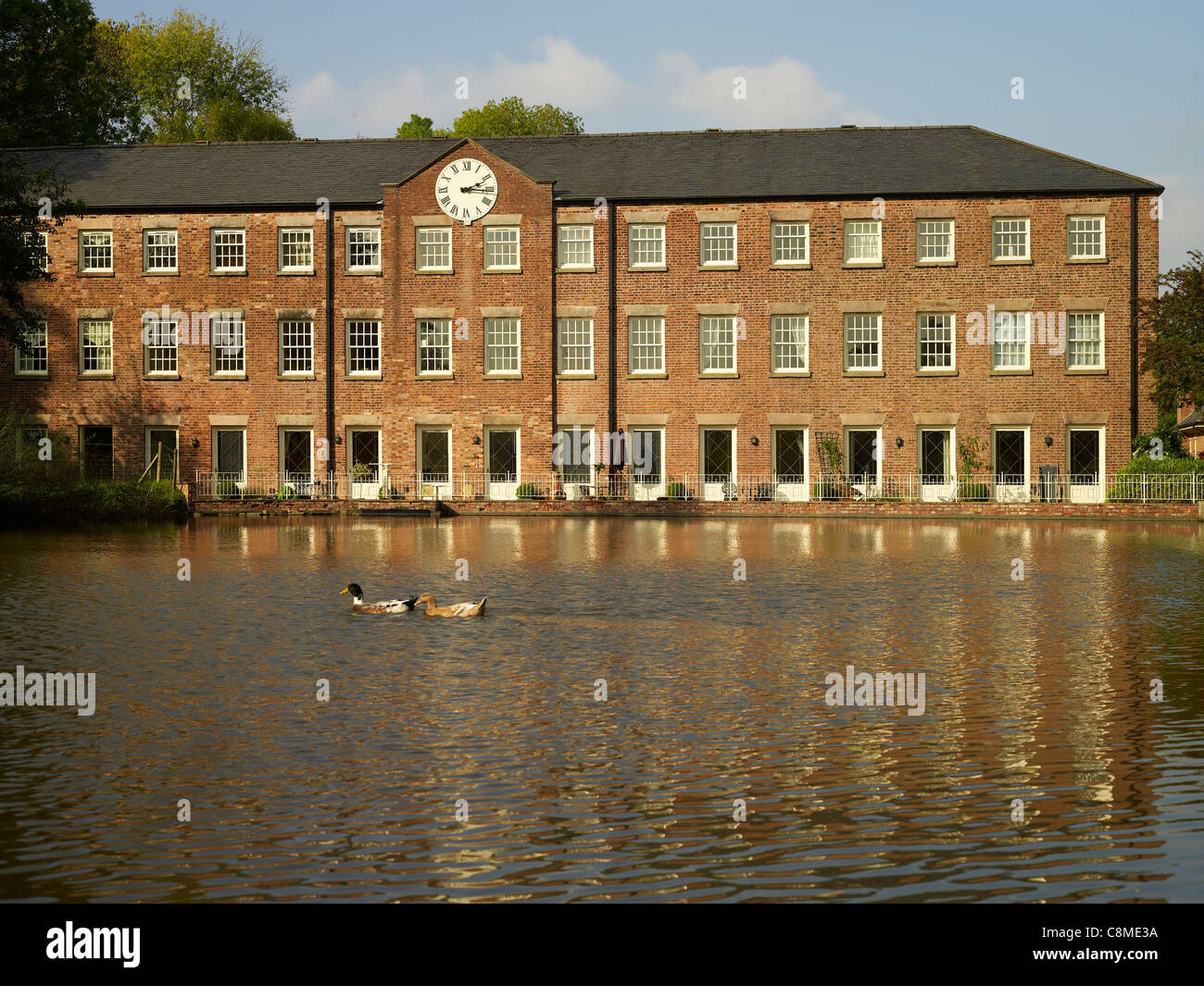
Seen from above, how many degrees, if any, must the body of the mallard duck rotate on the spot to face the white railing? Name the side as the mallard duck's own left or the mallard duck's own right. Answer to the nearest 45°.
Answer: approximately 90° to the mallard duck's own right

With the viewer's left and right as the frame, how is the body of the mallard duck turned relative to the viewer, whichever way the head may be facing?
facing to the left of the viewer

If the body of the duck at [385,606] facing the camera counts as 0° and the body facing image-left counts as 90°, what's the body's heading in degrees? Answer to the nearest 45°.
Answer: approximately 90°

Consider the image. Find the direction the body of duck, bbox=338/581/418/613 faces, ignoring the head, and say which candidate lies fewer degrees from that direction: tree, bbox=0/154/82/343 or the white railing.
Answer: the tree

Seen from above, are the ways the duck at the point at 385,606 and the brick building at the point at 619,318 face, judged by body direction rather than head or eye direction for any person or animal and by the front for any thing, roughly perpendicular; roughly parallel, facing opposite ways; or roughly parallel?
roughly perpendicular

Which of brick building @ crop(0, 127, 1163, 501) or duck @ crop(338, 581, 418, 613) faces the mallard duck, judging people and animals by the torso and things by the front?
the brick building

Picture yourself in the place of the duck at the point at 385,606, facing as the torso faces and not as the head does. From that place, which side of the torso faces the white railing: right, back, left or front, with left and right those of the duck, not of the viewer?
right

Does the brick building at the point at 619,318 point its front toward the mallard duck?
yes

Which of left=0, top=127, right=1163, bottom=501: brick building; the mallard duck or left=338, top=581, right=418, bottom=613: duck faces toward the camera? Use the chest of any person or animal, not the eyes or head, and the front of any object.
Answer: the brick building

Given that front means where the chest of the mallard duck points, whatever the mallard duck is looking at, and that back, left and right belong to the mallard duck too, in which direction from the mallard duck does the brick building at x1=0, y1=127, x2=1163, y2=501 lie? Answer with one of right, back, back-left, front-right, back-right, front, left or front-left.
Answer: right

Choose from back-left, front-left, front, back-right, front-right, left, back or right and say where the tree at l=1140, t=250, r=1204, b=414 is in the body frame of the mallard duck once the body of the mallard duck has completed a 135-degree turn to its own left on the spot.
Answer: left

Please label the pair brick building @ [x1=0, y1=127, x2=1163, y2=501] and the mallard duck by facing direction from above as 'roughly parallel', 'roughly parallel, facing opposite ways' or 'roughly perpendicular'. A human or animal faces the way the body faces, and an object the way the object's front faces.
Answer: roughly perpendicular
